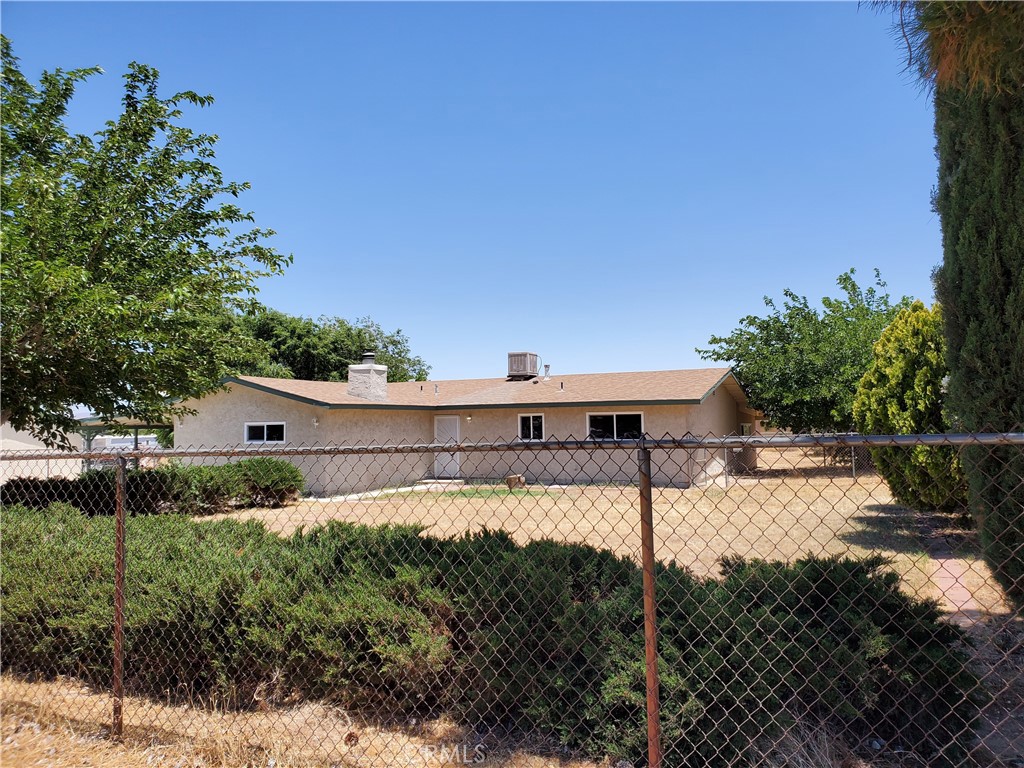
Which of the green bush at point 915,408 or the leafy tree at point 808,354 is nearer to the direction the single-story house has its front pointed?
the green bush

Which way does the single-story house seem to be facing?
toward the camera

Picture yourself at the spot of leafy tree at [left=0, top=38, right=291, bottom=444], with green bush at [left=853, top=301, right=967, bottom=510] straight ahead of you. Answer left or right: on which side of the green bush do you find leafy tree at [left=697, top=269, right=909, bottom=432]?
left

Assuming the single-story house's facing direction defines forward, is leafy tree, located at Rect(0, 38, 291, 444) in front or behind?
in front

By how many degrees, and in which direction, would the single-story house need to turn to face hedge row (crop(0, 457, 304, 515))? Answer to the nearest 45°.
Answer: approximately 45° to its right

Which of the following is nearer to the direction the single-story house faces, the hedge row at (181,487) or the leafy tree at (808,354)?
the hedge row

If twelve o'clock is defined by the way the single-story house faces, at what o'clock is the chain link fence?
The chain link fence is roughly at 12 o'clock from the single-story house.

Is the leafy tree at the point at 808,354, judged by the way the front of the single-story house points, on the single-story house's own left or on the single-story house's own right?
on the single-story house's own left

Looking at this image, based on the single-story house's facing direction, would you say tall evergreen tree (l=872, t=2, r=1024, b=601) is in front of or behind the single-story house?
in front

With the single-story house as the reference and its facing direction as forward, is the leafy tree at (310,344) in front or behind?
behind
